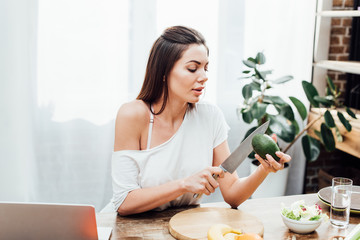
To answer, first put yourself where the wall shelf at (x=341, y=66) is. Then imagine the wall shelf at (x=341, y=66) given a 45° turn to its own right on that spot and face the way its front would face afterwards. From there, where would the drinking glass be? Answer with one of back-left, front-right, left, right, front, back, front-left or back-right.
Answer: left

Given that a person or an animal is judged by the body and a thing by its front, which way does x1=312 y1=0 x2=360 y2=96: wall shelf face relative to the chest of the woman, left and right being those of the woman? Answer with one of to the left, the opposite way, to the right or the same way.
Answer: to the right

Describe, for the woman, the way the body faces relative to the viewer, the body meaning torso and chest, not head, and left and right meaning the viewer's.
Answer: facing the viewer and to the right of the viewer

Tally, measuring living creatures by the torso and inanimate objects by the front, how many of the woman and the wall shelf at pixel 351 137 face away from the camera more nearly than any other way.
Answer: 0

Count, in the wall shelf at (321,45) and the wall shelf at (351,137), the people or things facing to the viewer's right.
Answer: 0

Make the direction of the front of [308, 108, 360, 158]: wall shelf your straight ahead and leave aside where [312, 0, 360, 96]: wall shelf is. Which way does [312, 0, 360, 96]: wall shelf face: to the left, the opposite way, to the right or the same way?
the same way

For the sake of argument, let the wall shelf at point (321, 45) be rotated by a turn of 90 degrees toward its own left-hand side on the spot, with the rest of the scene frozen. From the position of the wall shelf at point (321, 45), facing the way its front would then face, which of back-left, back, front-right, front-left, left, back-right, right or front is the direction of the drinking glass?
front-right

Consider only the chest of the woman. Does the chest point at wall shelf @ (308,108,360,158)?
no

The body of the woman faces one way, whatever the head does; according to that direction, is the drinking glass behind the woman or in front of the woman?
in front

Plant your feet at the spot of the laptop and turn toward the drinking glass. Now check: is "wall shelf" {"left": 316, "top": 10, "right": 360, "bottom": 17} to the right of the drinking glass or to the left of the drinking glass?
left

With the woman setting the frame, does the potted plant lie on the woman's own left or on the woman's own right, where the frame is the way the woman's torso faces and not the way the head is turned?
on the woman's own left

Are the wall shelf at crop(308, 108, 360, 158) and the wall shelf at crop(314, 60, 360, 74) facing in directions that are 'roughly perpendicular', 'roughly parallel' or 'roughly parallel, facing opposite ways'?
roughly parallel

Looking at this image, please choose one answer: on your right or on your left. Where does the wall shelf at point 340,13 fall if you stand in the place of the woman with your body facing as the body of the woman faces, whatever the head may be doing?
on your left
